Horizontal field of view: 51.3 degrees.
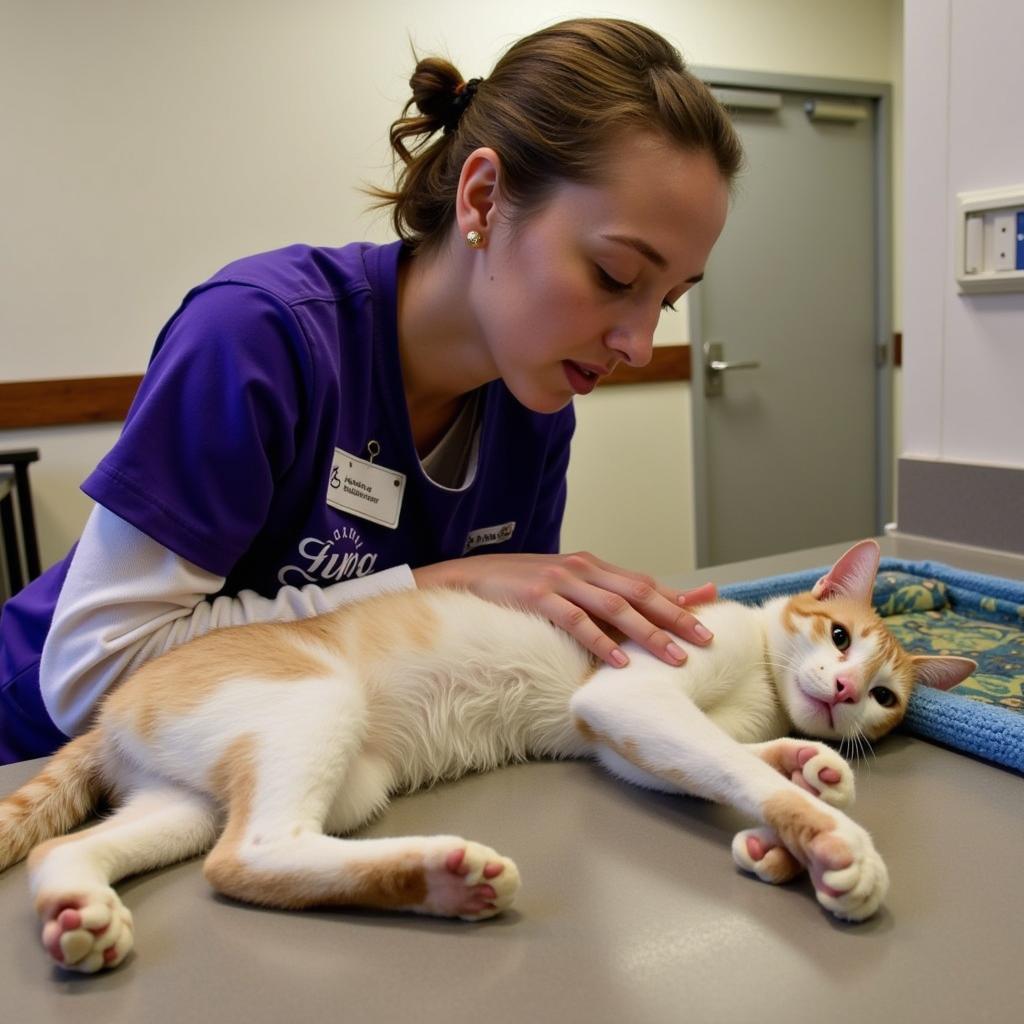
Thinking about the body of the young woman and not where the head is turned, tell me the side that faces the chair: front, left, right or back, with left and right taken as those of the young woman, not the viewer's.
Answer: back

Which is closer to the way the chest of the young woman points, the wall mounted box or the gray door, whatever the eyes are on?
the wall mounted box

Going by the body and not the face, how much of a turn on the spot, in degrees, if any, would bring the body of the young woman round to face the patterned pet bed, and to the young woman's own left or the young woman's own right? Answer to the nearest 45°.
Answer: approximately 45° to the young woman's own left

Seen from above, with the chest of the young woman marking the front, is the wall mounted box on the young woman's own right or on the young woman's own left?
on the young woman's own left

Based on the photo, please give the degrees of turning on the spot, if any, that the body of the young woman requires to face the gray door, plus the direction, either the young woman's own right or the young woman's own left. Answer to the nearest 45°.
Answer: approximately 90° to the young woman's own left

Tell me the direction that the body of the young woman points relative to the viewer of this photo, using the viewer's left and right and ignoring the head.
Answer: facing the viewer and to the right of the viewer
